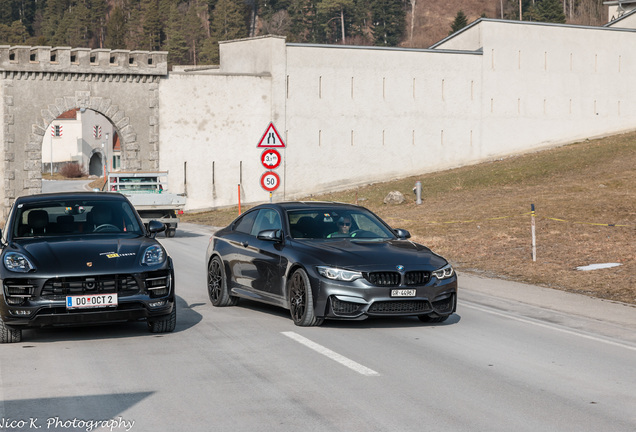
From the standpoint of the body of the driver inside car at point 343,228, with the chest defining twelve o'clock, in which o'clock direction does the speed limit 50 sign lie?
The speed limit 50 sign is roughly at 7 o'clock from the driver inside car.

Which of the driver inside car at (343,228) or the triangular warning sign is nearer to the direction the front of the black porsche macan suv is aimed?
the driver inside car

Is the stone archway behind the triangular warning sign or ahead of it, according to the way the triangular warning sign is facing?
behind

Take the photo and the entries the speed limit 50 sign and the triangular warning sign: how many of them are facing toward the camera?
2

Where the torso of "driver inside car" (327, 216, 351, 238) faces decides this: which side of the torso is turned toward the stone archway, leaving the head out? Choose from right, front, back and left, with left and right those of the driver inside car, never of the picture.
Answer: back

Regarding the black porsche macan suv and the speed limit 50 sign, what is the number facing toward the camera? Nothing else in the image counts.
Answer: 2

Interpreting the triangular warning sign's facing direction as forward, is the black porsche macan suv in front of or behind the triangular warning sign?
in front

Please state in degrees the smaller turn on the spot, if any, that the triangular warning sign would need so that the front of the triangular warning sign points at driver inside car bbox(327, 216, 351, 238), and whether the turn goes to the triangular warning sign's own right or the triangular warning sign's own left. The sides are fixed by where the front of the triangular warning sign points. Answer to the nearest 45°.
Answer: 0° — it already faces them

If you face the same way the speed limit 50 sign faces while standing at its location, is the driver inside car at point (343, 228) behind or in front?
in front

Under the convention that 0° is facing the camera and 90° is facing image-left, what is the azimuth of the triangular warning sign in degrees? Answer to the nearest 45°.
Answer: approximately 0°
